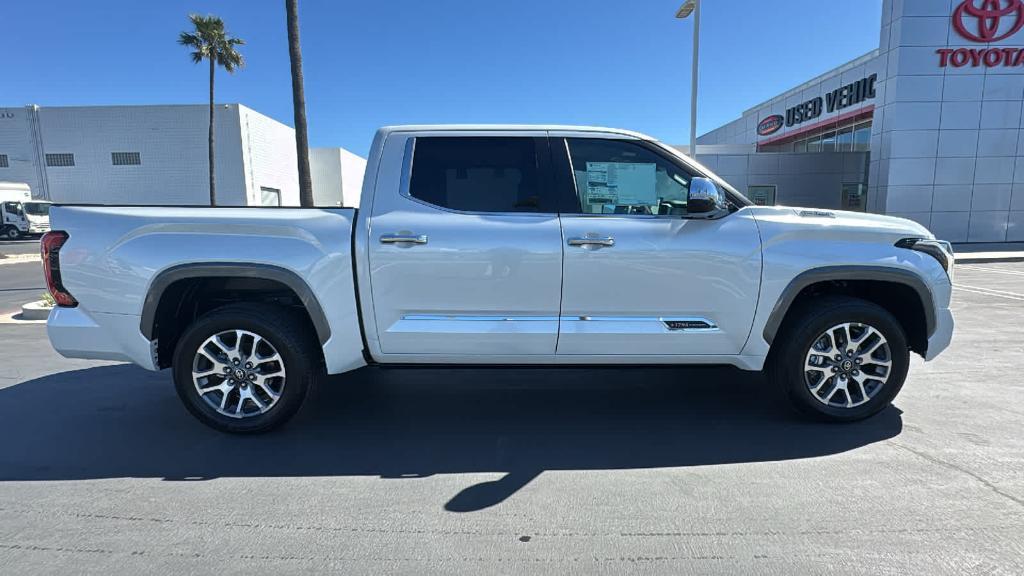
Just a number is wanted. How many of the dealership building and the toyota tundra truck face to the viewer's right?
1

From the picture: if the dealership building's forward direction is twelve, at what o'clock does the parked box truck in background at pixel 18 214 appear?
The parked box truck in background is roughly at 3 o'clock from the dealership building.

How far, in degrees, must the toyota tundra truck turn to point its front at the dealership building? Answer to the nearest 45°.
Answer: approximately 45° to its left

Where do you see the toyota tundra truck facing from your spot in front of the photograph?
facing to the right of the viewer

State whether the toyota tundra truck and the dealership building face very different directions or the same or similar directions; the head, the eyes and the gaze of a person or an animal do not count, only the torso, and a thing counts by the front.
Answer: very different directions

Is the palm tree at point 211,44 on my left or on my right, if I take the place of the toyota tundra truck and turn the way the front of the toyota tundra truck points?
on my left

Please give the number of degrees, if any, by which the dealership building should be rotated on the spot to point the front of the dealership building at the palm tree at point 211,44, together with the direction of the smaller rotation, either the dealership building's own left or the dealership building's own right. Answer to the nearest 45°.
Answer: approximately 45° to the dealership building's own right

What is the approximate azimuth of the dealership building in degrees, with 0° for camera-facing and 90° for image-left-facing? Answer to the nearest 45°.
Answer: approximately 45°

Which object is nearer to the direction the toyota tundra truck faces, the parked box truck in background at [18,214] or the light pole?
the light pole
